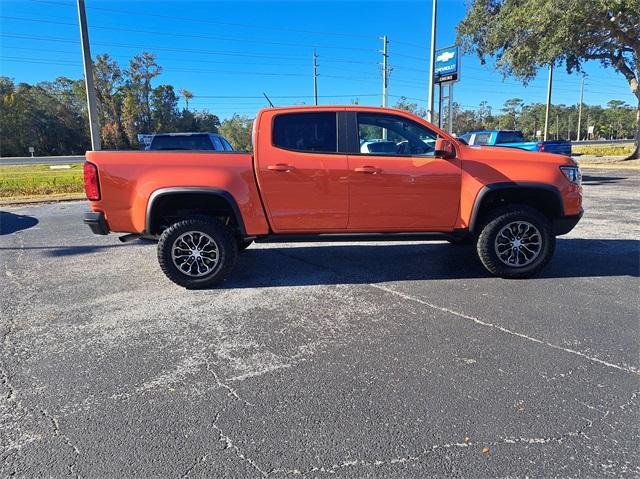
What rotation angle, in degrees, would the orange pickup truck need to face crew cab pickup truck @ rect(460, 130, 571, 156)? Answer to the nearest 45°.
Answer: approximately 45° to its left

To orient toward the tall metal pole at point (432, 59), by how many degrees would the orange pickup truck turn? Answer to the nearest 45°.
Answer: approximately 90° to its left

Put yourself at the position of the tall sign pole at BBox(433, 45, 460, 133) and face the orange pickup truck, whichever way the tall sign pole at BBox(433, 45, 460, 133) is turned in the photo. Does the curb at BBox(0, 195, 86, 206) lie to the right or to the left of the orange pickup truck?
right

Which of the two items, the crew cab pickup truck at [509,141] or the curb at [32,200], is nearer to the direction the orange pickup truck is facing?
the crew cab pickup truck

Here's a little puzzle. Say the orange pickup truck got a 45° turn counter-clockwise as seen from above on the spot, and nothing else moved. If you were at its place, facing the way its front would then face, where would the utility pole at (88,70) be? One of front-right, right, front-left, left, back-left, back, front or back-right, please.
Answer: left

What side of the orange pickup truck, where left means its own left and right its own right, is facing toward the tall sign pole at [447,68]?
left

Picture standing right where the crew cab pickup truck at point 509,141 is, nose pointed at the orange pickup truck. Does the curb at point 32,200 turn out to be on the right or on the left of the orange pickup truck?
right

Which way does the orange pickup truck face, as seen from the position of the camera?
facing to the right of the viewer

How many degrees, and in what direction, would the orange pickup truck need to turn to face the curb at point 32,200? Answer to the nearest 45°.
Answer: approximately 135° to its left
